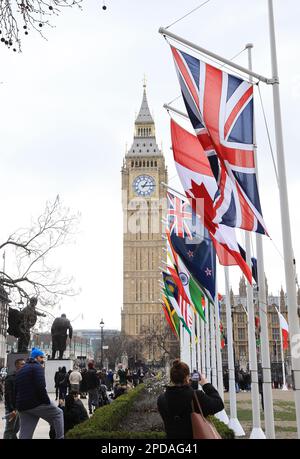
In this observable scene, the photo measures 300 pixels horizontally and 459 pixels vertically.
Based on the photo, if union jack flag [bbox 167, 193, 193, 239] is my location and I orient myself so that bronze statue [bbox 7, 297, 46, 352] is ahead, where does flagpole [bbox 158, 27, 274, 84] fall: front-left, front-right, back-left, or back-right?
back-left

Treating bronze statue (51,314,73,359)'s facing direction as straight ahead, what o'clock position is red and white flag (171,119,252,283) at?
The red and white flag is roughly at 4 o'clock from the bronze statue.

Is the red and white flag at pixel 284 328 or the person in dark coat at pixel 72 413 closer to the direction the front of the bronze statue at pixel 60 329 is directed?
the red and white flag

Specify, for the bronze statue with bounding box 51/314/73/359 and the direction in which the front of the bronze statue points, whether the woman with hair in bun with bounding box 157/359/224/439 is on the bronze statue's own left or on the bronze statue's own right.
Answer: on the bronze statue's own right

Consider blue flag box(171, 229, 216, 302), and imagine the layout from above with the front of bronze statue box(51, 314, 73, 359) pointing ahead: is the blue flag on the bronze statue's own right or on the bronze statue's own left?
on the bronze statue's own right

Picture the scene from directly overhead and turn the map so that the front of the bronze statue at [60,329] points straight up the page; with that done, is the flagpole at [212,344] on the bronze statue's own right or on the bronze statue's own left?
on the bronze statue's own right

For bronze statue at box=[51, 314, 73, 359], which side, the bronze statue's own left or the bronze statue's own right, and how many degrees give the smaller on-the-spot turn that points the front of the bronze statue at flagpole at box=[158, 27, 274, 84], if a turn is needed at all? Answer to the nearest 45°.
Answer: approximately 135° to the bronze statue's own right

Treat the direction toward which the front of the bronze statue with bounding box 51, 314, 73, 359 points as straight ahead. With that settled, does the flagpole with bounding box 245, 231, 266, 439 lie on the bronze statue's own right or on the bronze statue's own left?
on the bronze statue's own right

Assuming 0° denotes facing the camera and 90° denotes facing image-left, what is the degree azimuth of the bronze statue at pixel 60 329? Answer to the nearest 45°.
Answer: approximately 225°

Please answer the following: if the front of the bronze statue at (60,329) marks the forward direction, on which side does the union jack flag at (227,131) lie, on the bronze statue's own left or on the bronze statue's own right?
on the bronze statue's own right

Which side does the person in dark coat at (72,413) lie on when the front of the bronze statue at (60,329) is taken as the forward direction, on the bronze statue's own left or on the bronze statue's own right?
on the bronze statue's own right

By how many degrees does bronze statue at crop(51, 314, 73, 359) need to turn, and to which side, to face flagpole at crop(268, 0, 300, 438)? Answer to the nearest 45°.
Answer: approximately 135° to its right

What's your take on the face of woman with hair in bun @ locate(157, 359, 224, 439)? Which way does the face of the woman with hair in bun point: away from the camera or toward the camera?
away from the camera
